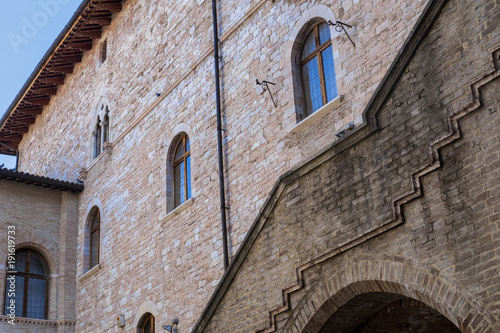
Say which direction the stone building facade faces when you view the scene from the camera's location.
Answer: facing the viewer and to the left of the viewer
